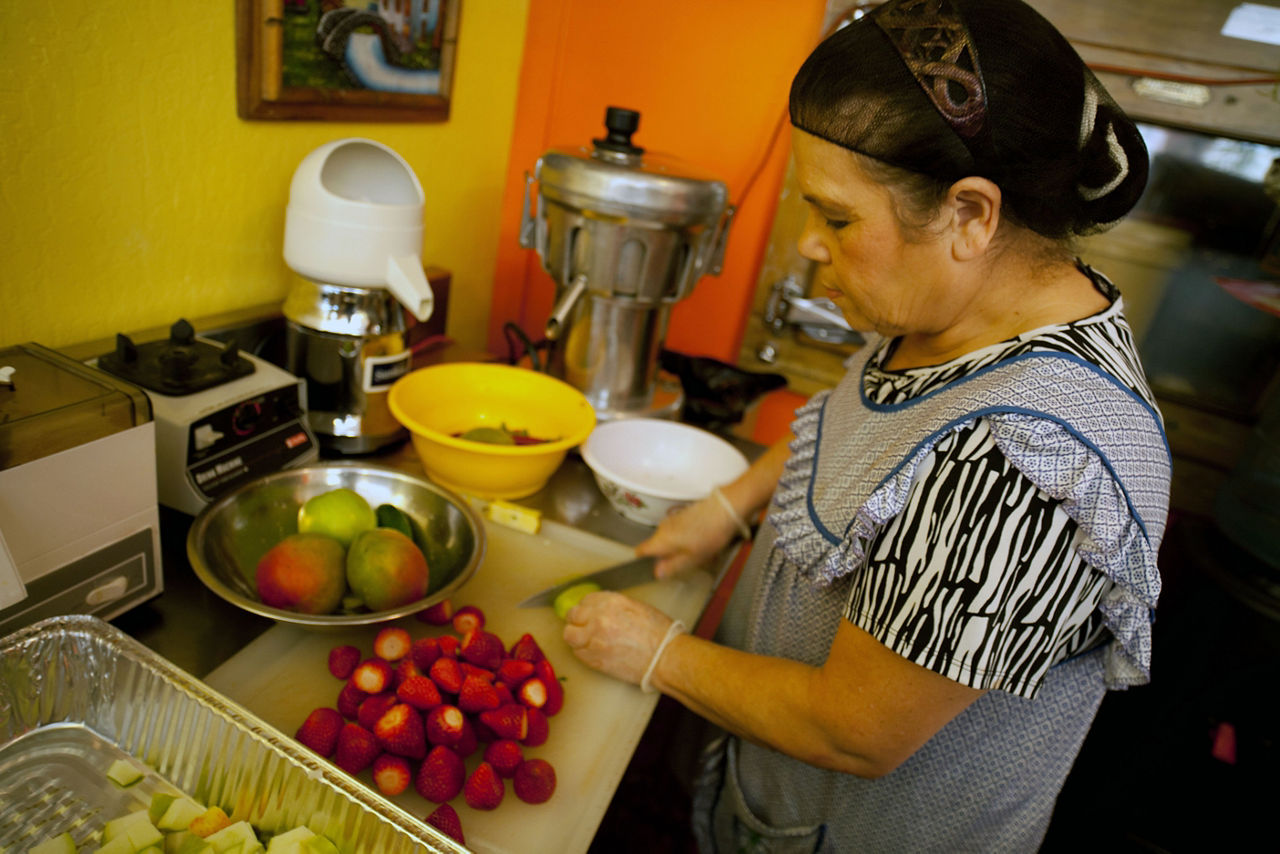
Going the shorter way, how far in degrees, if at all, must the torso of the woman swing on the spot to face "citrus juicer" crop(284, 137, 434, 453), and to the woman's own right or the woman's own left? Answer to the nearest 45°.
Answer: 0° — they already face it

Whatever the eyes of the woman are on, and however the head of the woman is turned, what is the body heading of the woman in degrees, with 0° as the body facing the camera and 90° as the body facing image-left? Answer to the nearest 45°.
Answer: approximately 90°

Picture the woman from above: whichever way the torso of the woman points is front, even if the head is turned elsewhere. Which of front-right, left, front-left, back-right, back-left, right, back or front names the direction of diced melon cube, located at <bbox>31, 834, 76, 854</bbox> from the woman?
front-left

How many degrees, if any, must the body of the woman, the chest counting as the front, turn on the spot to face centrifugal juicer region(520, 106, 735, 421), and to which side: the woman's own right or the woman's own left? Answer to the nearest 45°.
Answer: approximately 45° to the woman's own right

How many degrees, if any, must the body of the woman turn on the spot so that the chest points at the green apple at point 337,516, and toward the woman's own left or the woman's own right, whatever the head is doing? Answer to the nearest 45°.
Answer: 0° — they already face it

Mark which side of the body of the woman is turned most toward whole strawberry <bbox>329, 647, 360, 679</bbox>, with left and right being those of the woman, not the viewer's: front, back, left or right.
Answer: front

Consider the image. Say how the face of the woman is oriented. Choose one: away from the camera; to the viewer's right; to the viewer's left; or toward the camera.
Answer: to the viewer's left
